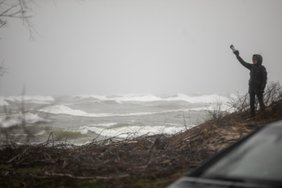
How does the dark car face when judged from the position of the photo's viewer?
facing to the left of the viewer

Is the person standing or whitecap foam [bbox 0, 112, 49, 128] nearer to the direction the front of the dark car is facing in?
the whitecap foam

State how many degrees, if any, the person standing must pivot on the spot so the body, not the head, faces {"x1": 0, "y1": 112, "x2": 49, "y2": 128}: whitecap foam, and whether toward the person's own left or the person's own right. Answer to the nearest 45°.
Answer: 0° — they already face it

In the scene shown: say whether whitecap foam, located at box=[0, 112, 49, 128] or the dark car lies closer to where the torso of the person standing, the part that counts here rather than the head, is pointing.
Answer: the whitecap foam
